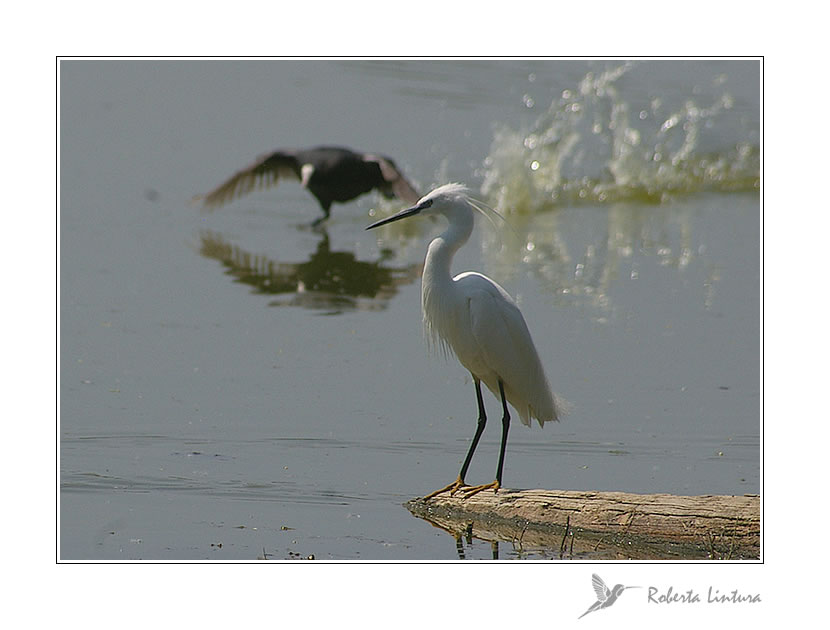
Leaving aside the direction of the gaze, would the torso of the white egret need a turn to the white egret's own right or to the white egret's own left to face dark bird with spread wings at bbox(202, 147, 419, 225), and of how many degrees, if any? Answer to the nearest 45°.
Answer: approximately 90° to the white egret's own right

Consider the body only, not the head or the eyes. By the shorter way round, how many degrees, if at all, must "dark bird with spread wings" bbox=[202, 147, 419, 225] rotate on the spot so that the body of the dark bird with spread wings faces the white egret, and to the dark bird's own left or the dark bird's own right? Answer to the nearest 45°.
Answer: approximately 45° to the dark bird's own left

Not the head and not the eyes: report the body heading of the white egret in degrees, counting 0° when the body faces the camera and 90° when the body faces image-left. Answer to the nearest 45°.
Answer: approximately 90°

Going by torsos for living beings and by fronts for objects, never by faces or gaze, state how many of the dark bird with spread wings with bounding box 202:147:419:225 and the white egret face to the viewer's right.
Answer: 0

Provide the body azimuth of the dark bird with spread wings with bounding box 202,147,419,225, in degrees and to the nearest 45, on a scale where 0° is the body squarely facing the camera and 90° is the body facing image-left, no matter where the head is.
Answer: approximately 45°

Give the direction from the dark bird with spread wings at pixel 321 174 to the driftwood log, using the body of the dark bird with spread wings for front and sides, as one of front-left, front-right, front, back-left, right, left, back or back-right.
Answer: front-left
